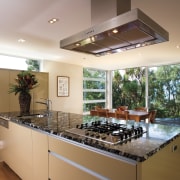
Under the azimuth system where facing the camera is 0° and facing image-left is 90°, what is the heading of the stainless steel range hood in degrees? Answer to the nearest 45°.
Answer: approximately 45°

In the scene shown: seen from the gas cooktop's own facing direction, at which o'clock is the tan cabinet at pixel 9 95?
The tan cabinet is roughly at 3 o'clock from the gas cooktop.

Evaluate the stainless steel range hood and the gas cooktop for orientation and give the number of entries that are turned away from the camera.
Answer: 0

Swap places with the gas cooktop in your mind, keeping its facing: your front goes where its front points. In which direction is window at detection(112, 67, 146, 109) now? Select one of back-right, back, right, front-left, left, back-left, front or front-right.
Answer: back-right

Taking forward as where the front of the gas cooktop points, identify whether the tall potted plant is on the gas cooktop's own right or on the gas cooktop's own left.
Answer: on the gas cooktop's own right

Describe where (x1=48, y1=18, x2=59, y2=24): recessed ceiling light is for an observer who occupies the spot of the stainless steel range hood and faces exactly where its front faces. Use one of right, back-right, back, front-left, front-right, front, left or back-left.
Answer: right

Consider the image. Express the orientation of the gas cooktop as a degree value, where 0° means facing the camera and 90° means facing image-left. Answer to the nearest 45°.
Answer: approximately 45°

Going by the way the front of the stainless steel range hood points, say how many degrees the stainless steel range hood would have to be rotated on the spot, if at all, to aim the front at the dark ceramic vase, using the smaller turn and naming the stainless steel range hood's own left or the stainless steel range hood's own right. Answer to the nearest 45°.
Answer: approximately 90° to the stainless steel range hood's own right

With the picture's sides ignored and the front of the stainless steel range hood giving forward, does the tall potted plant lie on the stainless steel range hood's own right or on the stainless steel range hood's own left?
on the stainless steel range hood's own right

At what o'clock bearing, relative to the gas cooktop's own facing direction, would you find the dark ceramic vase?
The dark ceramic vase is roughly at 3 o'clock from the gas cooktop.
